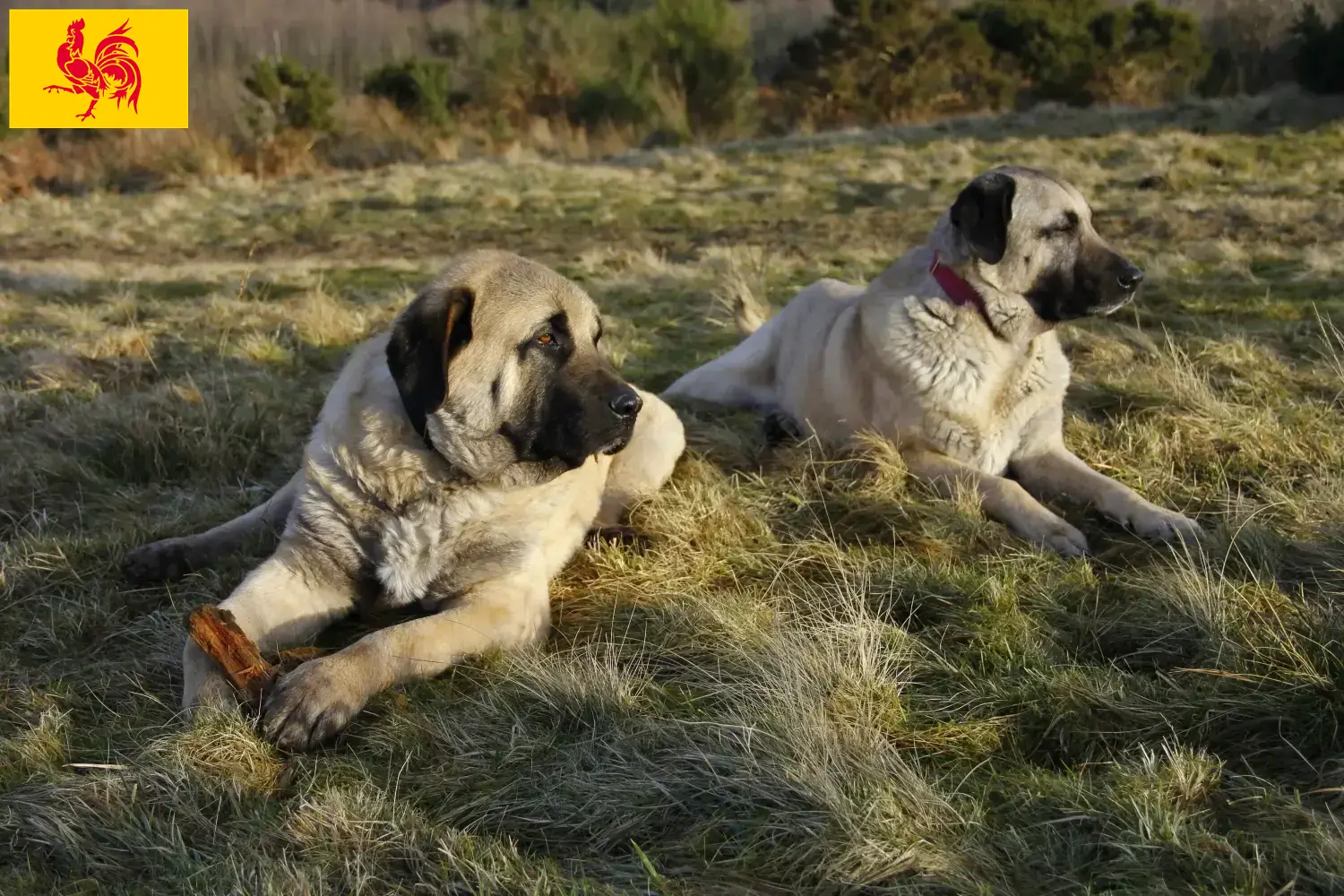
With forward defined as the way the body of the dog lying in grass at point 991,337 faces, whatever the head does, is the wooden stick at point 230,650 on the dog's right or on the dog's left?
on the dog's right

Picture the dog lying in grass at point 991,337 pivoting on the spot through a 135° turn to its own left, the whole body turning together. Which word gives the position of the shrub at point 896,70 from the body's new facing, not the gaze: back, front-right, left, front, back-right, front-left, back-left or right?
front

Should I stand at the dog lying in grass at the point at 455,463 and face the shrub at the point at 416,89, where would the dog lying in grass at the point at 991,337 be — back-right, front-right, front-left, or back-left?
front-right

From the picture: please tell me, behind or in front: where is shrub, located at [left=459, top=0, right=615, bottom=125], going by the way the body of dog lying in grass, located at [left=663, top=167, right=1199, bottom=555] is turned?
behind

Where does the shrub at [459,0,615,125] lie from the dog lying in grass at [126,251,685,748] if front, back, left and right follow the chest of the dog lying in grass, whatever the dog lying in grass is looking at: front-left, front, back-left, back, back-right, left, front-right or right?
back-right

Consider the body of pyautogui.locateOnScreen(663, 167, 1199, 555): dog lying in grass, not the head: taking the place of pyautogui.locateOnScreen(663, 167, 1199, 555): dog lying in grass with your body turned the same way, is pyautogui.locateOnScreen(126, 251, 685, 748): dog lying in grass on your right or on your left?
on your right

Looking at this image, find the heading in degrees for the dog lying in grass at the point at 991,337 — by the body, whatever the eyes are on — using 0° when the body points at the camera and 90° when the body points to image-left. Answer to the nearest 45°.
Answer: approximately 315°

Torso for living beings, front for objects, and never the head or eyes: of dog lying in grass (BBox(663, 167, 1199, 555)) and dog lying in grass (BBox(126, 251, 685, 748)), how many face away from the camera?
0

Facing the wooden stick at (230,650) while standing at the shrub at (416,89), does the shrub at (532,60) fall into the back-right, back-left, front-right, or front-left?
back-left

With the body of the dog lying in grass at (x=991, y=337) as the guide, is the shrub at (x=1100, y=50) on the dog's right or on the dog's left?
on the dog's left
